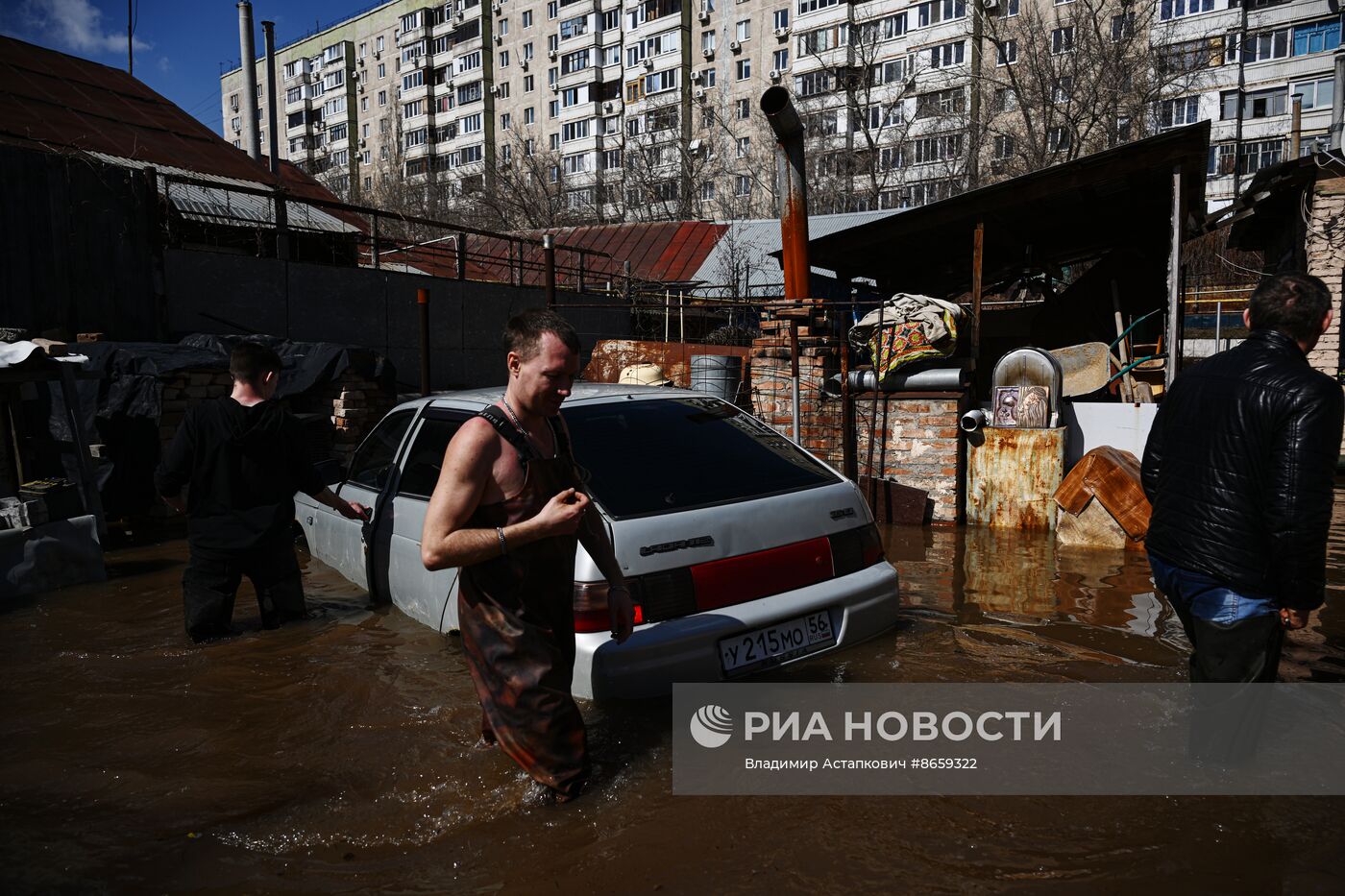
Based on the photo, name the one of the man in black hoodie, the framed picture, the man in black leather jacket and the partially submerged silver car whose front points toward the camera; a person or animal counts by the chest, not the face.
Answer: the framed picture

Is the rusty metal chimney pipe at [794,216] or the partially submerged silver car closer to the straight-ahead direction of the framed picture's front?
the partially submerged silver car

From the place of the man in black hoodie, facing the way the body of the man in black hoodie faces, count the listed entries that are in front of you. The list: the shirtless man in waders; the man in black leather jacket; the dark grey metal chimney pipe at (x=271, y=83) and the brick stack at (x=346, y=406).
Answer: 2

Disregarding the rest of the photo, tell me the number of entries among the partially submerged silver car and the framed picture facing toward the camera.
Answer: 1

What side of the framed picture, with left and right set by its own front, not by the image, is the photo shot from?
front

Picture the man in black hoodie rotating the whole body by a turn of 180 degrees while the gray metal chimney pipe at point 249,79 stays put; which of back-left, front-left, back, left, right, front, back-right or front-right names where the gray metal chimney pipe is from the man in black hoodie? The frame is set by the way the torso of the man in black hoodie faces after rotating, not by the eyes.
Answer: back

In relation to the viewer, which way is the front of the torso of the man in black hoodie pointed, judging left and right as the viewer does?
facing away from the viewer

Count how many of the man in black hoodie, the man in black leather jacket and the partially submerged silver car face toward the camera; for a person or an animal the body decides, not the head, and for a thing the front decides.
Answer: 0

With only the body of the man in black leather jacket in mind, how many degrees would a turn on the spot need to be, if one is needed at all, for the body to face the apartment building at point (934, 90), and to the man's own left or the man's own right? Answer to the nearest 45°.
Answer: approximately 45° to the man's own left

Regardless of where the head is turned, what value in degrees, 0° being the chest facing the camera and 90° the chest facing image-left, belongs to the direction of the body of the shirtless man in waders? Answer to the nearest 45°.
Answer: approximately 315°

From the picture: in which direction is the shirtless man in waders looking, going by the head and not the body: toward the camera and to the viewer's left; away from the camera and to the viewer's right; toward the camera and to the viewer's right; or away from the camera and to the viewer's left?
toward the camera and to the viewer's right

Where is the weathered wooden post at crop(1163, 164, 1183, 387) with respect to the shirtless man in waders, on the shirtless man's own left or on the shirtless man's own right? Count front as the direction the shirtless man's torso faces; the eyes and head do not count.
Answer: on the shirtless man's own left

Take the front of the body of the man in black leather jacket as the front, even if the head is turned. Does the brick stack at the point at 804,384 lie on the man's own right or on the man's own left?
on the man's own left

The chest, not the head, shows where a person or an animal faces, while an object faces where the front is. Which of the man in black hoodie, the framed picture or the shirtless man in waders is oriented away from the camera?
the man in black hoodie

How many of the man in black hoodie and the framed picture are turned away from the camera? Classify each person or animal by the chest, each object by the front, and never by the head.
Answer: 1

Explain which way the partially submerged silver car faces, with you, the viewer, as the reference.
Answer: facing away from the viewer and to the left of the viewer

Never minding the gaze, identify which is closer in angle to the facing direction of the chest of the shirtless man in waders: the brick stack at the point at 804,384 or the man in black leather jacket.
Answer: the man in black leather jacket
